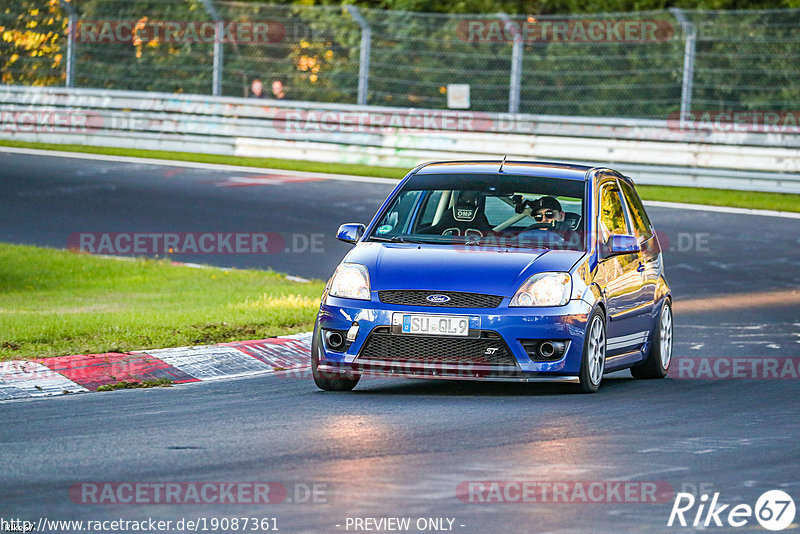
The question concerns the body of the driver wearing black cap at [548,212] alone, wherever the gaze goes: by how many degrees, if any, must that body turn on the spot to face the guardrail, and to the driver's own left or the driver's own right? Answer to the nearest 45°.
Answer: approximately 135° to the driver's own right

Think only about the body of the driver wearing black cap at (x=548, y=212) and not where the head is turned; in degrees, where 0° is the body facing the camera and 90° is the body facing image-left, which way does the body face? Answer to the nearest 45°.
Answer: approximately 45°

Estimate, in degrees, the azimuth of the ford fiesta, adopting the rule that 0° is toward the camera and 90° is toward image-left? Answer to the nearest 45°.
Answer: approximately 0°

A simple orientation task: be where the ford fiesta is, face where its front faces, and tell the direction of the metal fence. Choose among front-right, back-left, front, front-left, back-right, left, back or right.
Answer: back

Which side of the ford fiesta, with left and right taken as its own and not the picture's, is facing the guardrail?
back

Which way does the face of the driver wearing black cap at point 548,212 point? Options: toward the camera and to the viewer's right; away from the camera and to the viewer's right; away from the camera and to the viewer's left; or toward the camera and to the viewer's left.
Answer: toward the camera and to the viewer's left

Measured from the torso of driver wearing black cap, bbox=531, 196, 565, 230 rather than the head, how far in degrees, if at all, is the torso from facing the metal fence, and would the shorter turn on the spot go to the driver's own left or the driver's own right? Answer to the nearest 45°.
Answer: approximately 135° to the driver's own right
